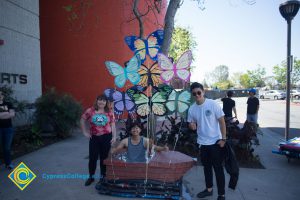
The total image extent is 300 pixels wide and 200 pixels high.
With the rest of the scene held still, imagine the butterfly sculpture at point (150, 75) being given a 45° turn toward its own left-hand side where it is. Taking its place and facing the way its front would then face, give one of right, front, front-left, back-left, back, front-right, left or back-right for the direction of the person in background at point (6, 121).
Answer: back-right

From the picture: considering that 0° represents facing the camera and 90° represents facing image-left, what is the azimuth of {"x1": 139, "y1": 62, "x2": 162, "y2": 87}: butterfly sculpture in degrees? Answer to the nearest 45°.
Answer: approximately 0°

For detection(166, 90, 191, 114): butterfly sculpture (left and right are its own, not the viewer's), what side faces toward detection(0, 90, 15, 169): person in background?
right

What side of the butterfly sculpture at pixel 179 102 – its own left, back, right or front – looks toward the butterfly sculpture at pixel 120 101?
right

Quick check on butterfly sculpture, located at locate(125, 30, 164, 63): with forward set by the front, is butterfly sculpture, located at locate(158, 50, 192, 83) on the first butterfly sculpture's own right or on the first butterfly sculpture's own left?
on the first butterfly sculpture's own left
